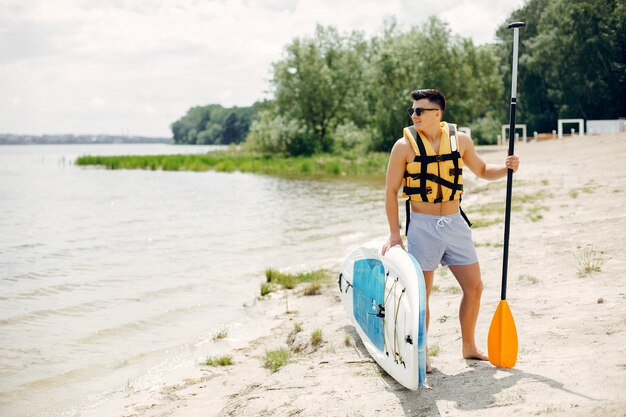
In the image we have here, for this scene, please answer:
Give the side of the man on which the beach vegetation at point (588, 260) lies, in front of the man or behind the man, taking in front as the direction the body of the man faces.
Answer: behind

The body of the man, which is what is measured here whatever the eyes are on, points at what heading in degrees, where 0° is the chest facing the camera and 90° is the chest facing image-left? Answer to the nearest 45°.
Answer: approximately 0°

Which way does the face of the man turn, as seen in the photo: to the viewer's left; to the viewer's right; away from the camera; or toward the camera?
to the viewer's left

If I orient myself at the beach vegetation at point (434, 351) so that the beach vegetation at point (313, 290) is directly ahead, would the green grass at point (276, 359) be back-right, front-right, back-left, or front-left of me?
front-left

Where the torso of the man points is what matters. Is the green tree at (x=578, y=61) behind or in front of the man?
behind

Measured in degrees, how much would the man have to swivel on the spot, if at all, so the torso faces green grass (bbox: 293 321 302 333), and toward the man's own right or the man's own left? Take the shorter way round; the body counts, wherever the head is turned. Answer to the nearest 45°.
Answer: approximately 135° to the man's own right

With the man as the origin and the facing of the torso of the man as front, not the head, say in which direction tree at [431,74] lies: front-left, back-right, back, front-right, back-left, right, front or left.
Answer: back

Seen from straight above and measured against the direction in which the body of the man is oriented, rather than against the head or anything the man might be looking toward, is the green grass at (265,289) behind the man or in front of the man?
behind

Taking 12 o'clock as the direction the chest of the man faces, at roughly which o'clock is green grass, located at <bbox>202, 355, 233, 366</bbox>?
The green grass is roughly at 4 o'clock from the man.

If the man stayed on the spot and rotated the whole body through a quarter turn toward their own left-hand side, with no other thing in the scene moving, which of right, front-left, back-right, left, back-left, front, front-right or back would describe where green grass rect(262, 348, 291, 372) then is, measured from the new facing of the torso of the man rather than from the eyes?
back-left

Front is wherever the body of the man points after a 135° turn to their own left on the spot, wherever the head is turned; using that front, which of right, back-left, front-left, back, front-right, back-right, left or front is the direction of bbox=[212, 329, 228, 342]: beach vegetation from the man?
left

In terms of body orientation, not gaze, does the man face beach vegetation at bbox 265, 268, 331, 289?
no
